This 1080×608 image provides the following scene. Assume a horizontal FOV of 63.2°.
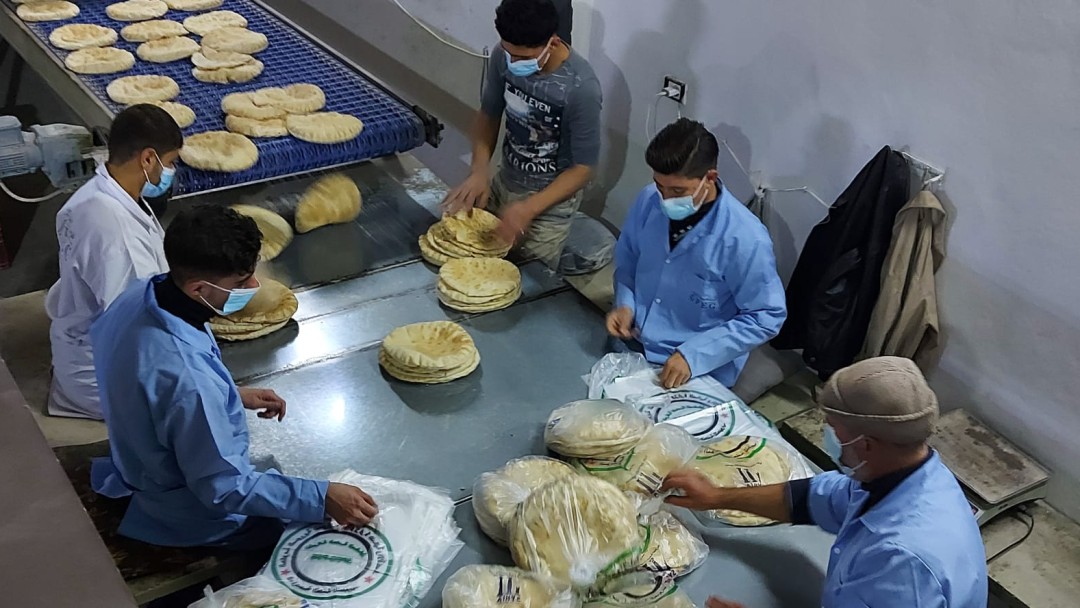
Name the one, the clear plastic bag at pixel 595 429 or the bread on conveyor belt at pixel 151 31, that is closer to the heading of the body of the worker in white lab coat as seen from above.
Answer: the clear plastic bag

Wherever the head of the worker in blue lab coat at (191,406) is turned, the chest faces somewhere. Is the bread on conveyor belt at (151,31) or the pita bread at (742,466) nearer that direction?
the pita bread

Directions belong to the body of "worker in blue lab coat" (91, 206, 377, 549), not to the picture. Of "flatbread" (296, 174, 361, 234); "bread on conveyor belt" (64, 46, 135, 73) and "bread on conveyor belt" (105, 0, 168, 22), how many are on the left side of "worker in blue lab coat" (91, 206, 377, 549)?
3

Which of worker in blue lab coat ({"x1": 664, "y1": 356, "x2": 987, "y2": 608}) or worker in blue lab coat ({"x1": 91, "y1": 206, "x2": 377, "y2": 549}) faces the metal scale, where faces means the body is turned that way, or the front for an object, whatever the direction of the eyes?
worker in blue lab coat ({"x1": 91, "y1": 206, "x2": 377, "y2": 549})

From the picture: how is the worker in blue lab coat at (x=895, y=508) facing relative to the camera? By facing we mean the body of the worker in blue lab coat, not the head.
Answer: to the viewer's left

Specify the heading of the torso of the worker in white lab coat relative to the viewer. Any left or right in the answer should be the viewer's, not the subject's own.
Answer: facing to the right of the viewer

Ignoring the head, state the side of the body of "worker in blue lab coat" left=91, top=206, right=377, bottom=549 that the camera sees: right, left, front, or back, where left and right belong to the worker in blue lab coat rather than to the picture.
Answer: right

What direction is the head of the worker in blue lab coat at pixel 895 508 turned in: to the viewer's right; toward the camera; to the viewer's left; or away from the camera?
to the viewer's left

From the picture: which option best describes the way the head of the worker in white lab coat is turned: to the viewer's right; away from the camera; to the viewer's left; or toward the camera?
to the viewer's right

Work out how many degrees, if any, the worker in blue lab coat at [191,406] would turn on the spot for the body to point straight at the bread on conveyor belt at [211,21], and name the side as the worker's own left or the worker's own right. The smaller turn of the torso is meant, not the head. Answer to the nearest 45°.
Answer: approximately 90° to the worker's own left

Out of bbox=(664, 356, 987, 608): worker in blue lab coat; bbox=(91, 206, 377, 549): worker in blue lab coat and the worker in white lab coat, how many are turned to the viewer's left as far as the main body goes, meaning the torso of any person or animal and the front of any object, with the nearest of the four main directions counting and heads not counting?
1

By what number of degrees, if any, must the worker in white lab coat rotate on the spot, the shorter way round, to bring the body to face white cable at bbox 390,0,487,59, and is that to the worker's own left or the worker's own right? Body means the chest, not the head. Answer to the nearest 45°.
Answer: approximately 45° to the worker's own left

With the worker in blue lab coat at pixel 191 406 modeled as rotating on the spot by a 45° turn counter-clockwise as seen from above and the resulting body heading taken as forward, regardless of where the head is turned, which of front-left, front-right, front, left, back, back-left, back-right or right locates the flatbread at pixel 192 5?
front-left

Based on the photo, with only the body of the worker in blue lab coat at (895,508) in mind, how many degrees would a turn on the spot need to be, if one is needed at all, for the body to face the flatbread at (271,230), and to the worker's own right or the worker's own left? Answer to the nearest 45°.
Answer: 0° — they already face it

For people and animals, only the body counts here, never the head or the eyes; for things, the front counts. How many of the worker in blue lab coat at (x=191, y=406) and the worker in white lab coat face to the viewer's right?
2

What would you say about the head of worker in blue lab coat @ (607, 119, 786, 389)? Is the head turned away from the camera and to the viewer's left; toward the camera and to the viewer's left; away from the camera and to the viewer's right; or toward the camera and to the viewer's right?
toward the camera and to the viewer's left

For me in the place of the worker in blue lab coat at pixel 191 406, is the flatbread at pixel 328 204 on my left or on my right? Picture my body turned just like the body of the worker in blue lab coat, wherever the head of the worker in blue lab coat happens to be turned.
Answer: on my left

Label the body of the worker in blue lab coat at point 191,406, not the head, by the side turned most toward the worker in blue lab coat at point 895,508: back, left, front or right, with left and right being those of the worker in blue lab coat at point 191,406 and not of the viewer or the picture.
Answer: front

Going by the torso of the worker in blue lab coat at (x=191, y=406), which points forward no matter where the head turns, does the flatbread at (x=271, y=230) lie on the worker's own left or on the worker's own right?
on the worker's own left

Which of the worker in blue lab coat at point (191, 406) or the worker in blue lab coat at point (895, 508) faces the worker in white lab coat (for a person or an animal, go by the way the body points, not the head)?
the worker in blue lab coat at point (895, 508)
